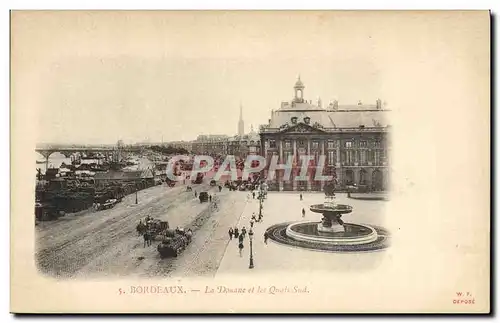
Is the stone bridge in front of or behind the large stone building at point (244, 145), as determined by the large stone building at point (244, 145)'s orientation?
in front

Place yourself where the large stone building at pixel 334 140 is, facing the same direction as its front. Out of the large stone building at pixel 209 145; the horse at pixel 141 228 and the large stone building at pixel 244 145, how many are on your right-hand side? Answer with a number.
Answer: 3

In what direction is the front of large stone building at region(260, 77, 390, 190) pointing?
toward the camera

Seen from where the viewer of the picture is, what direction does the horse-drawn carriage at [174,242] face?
facing away from the viewer and to the right of the viewer

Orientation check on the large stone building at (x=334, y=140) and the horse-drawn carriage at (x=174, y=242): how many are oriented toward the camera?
1

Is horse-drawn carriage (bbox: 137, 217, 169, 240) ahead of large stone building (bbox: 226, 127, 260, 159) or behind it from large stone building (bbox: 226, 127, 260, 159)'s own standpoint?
ahead

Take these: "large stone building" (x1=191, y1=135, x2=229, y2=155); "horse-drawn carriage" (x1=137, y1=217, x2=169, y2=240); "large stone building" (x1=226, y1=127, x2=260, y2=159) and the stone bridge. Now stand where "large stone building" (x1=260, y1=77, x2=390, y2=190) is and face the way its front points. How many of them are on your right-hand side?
4
